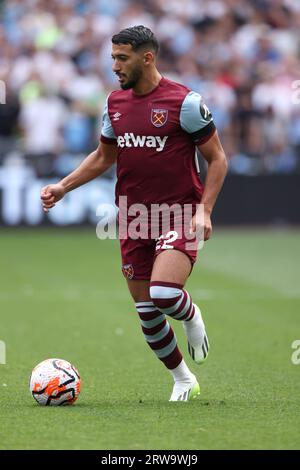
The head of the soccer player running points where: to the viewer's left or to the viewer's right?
to the viewer's left

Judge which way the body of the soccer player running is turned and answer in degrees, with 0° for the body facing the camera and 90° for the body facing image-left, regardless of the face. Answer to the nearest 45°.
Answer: approximately 45°
